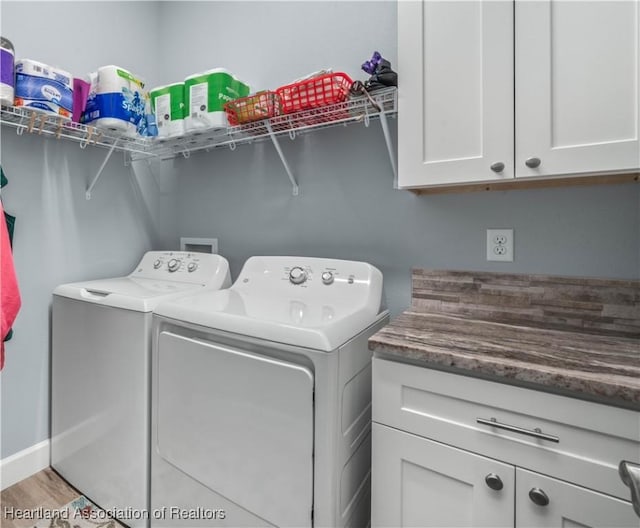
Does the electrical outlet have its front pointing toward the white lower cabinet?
yes

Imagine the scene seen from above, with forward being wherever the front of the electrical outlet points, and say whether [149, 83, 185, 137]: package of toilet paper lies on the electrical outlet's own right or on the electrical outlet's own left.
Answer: on the electrical outlet's own right

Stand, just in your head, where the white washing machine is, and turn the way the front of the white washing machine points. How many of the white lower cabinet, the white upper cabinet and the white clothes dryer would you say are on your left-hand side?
3

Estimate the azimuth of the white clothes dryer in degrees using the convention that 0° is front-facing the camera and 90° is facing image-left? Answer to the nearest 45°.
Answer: approximately 45°

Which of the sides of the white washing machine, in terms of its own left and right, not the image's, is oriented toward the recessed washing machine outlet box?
back
